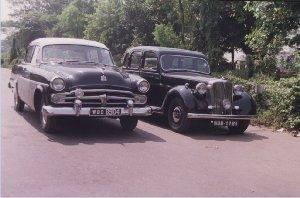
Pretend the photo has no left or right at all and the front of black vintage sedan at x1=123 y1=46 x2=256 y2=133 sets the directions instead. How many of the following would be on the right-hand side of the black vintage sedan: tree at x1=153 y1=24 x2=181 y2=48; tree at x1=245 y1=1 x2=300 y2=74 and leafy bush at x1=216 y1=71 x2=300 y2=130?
0

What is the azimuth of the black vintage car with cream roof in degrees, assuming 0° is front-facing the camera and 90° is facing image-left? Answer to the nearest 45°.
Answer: approximately 315°

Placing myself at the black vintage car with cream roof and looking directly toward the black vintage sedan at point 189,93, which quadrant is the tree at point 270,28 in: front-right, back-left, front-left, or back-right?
front-left

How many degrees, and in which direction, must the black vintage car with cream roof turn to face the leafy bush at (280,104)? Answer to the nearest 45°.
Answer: approximately 45° to its left

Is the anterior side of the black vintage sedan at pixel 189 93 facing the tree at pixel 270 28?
no

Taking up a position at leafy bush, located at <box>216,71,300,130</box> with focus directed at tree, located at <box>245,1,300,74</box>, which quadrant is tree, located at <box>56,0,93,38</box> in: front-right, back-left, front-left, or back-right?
front-left

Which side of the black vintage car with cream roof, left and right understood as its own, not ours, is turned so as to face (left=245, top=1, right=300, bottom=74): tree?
left

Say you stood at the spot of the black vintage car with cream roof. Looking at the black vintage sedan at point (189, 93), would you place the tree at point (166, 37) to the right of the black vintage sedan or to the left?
left

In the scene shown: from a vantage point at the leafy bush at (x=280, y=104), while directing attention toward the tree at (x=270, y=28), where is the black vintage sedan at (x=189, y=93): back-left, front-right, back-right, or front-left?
back-left

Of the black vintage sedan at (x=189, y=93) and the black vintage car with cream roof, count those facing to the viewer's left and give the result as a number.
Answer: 0

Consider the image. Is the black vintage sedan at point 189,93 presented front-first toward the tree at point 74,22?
no

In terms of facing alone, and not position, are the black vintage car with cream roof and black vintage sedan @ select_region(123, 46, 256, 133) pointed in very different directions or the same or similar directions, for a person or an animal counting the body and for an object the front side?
same or similar directions

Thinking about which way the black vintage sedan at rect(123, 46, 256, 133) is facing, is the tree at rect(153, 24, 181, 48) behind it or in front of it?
behind

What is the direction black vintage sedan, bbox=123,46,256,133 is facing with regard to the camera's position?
facing the viewer and to the right of the viewer

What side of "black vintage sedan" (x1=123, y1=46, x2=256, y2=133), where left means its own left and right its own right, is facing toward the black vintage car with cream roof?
right

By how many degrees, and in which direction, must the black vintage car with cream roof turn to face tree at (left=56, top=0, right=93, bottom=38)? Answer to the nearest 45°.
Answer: approximately 135° to its left

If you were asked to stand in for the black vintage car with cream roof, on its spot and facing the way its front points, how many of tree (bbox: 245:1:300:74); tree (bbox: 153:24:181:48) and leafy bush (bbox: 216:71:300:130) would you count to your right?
0
